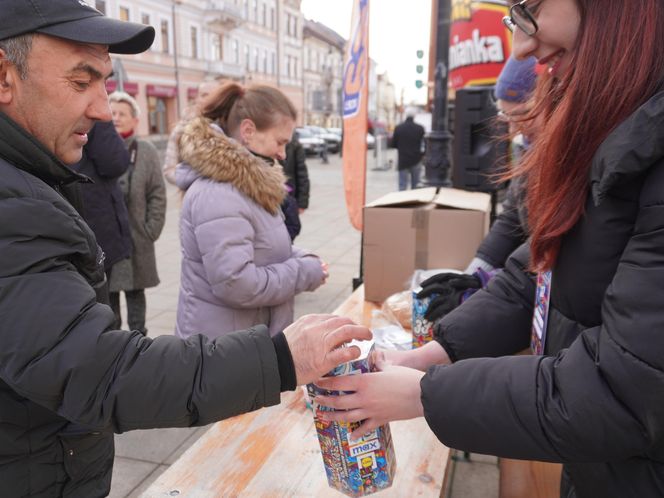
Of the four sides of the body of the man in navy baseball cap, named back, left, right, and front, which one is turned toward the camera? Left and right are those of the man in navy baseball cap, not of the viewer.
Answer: right

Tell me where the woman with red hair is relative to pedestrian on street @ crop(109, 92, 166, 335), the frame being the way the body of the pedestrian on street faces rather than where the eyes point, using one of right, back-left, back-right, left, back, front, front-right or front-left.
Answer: front-left

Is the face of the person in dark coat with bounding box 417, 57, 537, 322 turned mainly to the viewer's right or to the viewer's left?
to the viewer's left

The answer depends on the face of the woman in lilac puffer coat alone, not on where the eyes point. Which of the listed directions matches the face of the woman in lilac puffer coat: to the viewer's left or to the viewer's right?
to the viewer's right

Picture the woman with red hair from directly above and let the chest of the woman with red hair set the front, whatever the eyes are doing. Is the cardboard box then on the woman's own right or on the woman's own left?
on the woman's own right

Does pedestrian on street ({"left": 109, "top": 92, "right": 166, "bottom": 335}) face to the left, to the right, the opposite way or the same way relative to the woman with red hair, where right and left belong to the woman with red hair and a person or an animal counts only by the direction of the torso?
to the left

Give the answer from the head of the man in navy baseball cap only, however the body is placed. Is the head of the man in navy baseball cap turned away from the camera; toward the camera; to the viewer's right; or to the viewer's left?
to the viewer's right

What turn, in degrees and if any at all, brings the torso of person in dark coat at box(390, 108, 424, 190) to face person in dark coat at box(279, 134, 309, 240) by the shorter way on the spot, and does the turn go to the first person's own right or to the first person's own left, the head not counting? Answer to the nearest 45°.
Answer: approximately 180°

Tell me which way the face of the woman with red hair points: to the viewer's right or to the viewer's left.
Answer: to the viewer's left

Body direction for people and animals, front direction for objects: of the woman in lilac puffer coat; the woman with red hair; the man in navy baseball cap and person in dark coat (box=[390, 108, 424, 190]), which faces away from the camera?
the person in dark coat

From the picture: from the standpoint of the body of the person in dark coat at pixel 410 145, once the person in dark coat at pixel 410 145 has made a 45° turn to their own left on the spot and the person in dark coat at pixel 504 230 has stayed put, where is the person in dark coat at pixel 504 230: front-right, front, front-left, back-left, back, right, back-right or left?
back-left

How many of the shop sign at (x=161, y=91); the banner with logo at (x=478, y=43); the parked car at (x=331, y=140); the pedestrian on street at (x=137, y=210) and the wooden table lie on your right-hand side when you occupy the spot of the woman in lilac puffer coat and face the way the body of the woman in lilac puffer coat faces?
1

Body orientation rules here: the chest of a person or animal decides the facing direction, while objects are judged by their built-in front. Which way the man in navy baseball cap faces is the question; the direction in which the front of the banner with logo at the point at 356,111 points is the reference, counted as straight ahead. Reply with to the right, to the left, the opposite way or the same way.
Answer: to the left

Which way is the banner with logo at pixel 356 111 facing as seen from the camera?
toward the camera

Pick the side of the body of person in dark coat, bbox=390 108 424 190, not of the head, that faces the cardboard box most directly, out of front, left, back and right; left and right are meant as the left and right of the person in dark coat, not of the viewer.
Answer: back

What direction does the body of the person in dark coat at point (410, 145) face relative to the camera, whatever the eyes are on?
away from the camera

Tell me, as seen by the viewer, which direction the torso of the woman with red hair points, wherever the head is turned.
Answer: to the viewer's left

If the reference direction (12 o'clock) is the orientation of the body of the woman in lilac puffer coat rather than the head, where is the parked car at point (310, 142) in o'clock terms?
The parked car is roughly at 9 o'clock from the woman in lilac puffer coat.
